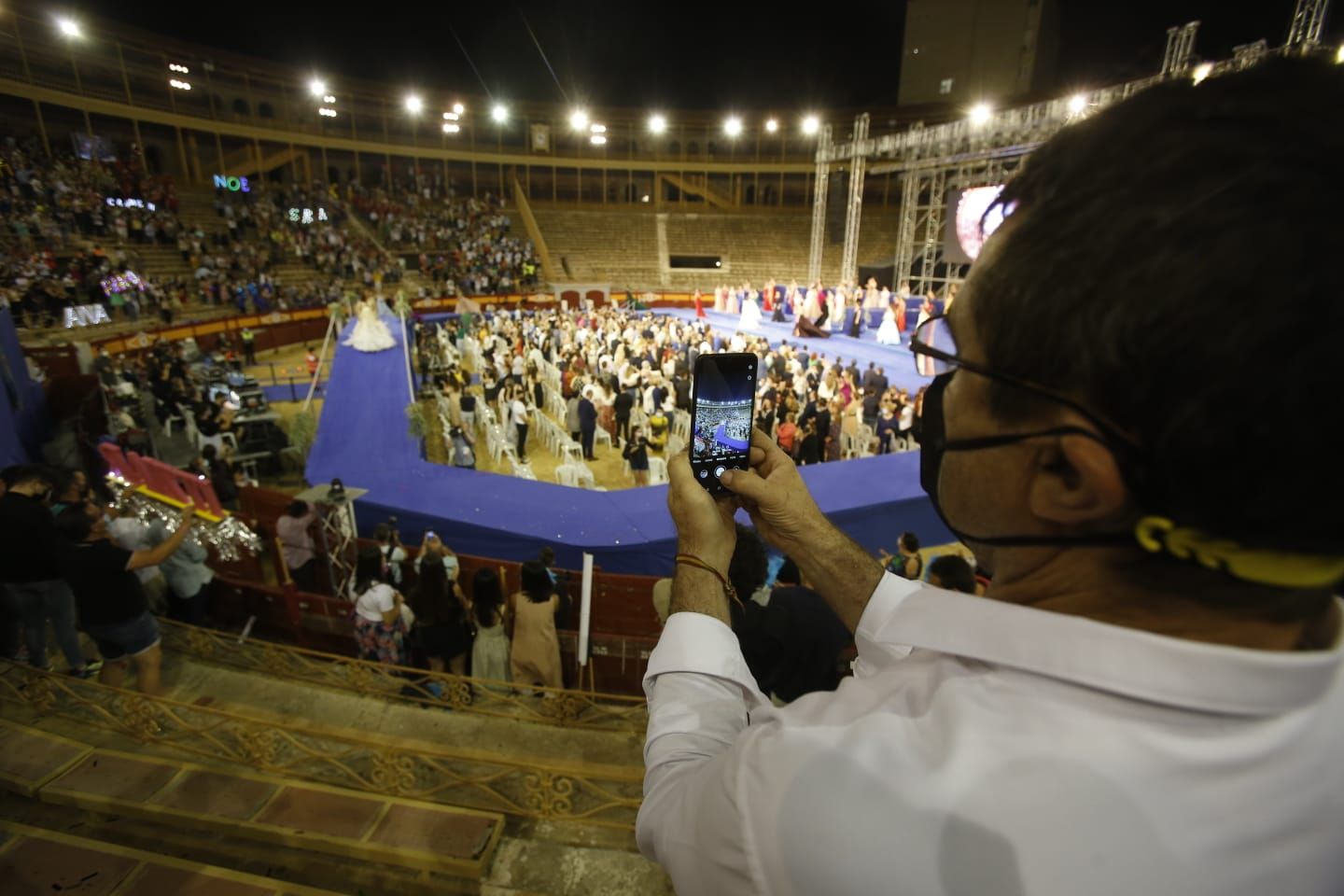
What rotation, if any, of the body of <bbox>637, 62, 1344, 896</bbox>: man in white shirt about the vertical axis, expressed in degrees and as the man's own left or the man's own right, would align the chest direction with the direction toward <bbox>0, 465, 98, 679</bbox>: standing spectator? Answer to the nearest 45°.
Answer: approximately 45° to the man's own left

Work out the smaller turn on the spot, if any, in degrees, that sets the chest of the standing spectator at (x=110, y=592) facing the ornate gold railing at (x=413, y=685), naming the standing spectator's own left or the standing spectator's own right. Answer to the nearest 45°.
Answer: approximately 90° to the standing spectator's own right

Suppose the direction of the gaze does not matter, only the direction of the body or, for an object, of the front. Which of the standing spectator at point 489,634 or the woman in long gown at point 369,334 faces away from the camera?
the standing spectator

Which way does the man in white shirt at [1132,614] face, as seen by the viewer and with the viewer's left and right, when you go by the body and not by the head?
facing away from the viewer and to the left of the viewer

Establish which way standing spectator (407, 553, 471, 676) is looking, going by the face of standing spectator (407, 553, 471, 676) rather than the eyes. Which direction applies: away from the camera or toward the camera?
away from the camera

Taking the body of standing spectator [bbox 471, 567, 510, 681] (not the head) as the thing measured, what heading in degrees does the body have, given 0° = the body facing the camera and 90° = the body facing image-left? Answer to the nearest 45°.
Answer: approximately 180°

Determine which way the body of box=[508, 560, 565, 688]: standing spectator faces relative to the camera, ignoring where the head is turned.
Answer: away from the camera

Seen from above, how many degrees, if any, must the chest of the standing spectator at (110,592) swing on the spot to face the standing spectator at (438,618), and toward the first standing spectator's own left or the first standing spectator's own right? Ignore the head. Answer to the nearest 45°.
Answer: approximately 45° to the first standing spectator's own right

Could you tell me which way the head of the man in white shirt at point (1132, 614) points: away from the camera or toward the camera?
away from the camera
